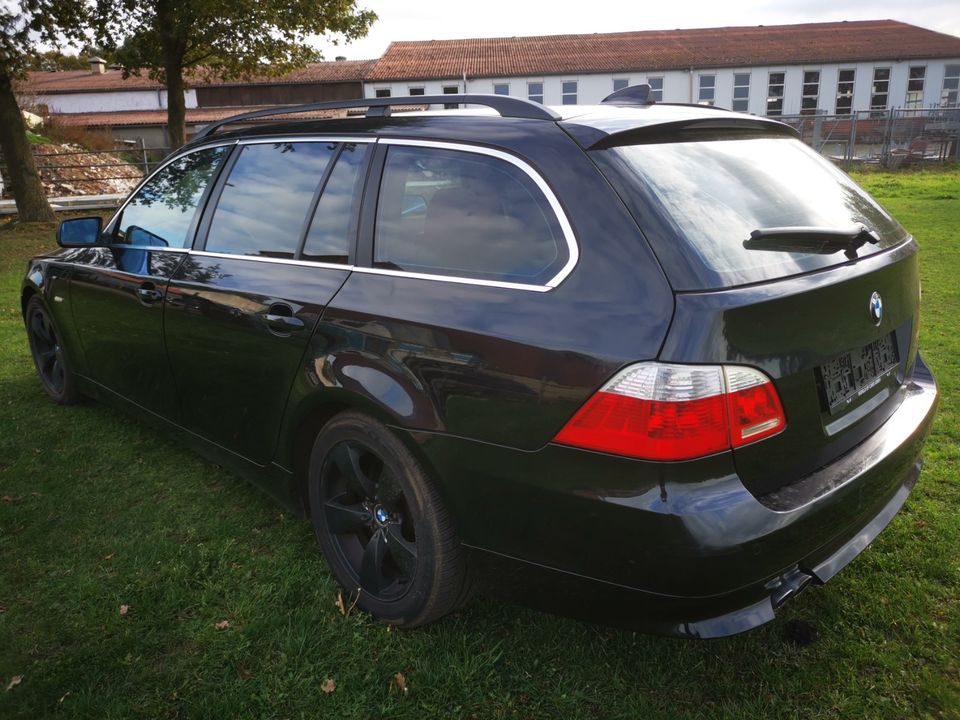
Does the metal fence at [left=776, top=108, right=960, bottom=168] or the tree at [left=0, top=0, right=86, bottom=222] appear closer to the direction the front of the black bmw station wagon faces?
the tree

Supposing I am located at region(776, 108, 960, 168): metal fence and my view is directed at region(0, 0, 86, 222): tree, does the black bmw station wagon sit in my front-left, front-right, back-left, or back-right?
front-left

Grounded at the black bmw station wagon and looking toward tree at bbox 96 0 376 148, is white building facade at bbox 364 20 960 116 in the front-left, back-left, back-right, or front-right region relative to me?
front-right

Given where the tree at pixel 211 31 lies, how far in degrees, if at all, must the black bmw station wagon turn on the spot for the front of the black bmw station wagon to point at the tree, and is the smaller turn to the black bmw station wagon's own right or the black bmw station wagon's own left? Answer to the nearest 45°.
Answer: approximately 45° to the black bmw station wagon's own right

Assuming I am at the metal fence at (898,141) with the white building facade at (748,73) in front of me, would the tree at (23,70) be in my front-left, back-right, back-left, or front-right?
back-left

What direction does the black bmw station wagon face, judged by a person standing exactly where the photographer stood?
facing away from the viewer and to the left of the viewer

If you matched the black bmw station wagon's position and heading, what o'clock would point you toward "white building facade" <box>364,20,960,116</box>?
The white building facade is roughly at 2 o'clock from the black bmw station wagon.

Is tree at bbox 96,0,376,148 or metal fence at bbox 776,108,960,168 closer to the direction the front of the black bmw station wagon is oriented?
the tree

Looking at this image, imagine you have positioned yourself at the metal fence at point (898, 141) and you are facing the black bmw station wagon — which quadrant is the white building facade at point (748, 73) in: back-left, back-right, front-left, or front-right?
back-right

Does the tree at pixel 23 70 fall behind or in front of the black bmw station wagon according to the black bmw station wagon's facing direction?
in front

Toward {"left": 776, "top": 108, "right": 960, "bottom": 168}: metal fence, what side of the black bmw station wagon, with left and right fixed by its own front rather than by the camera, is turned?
right
